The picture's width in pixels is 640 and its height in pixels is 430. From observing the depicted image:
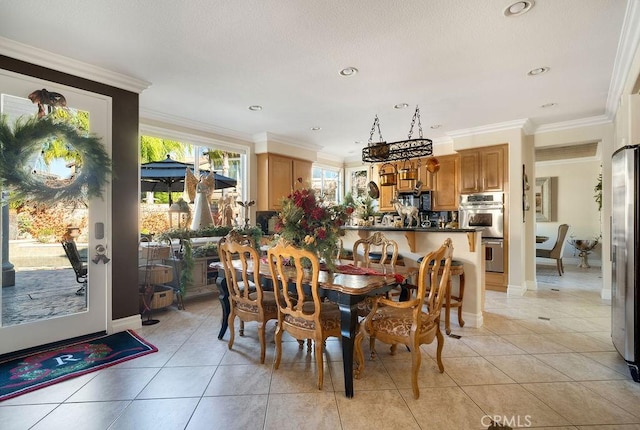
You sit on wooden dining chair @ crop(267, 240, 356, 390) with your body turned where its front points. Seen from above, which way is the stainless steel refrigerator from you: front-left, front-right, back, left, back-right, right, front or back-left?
front-right

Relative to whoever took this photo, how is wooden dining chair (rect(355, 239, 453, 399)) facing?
facing away from the viewer and to the left of the viewer

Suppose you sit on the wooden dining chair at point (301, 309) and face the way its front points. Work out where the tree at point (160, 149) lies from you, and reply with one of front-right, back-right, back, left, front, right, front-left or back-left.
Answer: left

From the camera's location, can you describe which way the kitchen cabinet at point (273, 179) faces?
facing the viewer and to the right of the viewer

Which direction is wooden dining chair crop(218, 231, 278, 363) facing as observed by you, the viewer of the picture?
facing away from the viewer and to the right of the viewer

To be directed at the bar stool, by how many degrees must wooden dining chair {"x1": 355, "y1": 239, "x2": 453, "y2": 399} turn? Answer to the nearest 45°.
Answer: approximately 45° to its right

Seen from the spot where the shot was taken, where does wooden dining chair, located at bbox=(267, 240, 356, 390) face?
facing away from the viewer and to the right of the viewer

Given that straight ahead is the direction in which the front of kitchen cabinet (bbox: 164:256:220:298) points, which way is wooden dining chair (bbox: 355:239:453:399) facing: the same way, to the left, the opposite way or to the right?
the opposite way

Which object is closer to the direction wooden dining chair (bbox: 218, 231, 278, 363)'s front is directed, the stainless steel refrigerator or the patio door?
the stainless steel refrigerator

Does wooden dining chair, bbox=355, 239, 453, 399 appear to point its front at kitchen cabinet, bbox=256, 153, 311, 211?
yes

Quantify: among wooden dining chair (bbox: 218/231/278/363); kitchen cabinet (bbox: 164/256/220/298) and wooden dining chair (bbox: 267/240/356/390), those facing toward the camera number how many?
1

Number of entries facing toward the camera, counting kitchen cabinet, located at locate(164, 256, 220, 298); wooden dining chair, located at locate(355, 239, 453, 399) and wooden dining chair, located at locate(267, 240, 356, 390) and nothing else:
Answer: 1

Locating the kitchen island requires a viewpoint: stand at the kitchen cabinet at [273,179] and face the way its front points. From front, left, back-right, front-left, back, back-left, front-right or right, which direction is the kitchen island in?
front

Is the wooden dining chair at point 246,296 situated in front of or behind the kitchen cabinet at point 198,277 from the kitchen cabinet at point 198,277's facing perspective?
in front

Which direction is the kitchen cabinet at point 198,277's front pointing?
toward the camera
